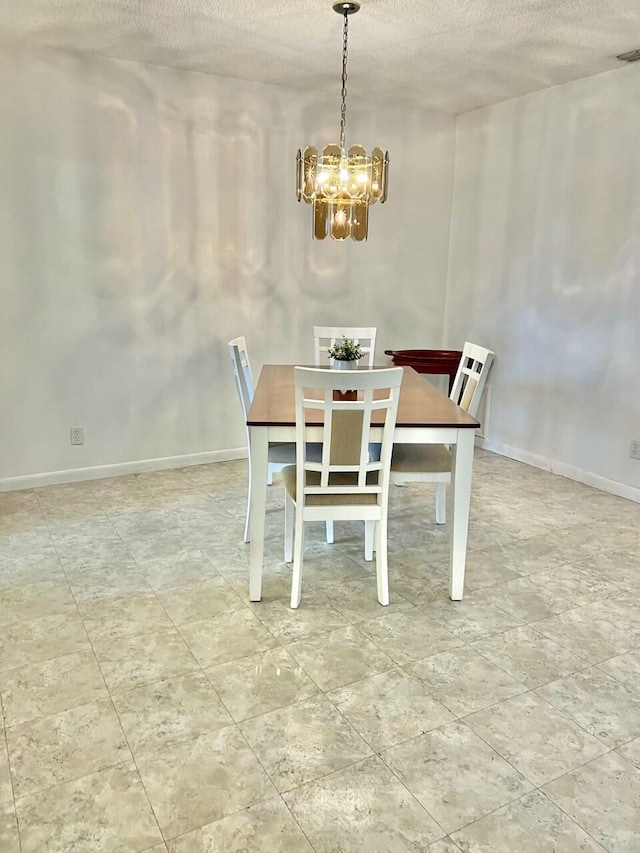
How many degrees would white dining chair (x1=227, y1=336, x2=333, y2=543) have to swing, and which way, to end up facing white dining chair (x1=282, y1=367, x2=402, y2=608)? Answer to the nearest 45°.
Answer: approximately 45° to its right

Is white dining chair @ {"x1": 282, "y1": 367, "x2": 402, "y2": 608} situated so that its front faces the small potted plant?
yes

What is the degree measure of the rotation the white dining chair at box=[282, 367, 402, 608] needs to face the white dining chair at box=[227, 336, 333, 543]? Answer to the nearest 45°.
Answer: approximately 45° to its left

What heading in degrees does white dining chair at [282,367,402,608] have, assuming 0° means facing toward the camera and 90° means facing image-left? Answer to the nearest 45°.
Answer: approximately 180°

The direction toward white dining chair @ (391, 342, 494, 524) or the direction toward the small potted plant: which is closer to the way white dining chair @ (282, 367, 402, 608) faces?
the small potted plant

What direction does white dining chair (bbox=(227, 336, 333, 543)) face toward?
to the viewer's right

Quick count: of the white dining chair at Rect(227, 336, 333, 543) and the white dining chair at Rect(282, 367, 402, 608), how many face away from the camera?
1

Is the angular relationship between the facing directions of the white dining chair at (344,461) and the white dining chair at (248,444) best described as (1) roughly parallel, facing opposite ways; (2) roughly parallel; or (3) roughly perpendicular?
roughly perpendicular

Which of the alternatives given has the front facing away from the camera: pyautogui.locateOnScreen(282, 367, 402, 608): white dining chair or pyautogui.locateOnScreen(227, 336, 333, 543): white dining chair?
pyautogui.locateOnScreen(282, 367, 402, 608): white dining chair
